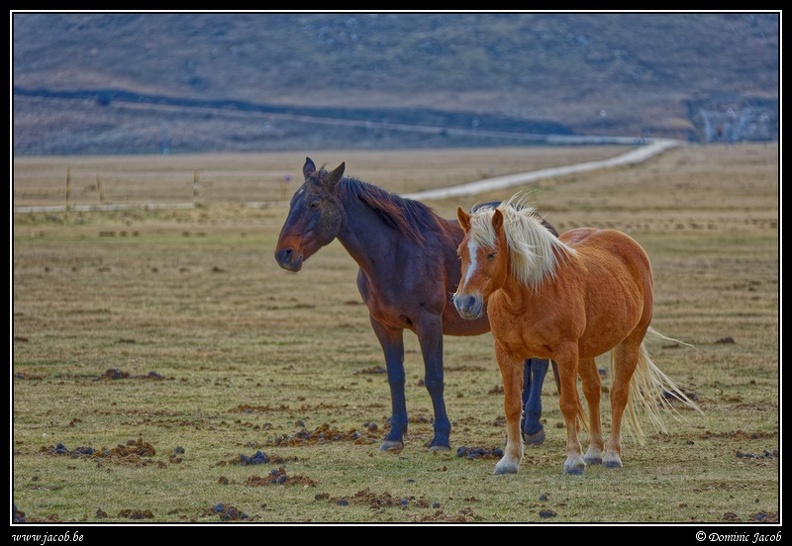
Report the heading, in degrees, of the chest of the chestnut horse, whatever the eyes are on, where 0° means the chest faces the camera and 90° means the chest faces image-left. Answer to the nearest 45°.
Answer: approximately 45°

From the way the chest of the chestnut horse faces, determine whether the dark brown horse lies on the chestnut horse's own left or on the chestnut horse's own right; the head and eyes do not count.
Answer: on the chestnut horse's own right

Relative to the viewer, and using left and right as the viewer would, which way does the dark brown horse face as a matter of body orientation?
facing the viewer and to the left of the viewer

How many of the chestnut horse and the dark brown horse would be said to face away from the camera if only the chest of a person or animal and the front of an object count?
0

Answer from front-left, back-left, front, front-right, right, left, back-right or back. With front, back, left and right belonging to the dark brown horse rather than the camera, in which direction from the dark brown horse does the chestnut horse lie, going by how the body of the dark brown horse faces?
left
